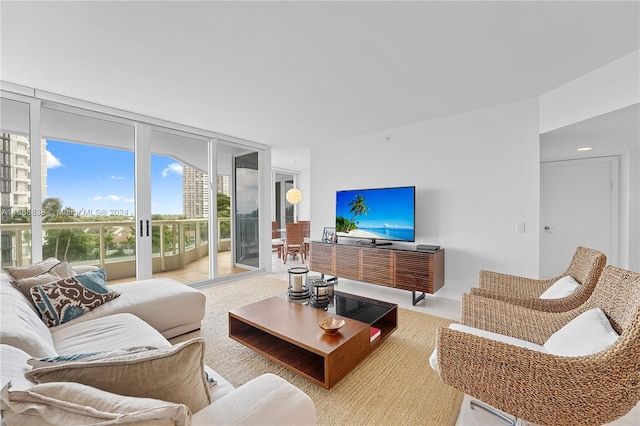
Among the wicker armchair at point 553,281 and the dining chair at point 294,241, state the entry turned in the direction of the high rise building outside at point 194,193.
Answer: the wicker armchair

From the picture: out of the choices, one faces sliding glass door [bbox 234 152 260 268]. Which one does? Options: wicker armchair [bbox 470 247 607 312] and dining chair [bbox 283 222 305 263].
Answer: the wicker armchair

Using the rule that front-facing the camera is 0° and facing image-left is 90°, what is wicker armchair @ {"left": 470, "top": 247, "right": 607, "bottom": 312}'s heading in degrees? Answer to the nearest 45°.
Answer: approximately 90°

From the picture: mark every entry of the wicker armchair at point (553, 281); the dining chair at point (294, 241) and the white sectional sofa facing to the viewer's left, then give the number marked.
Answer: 1

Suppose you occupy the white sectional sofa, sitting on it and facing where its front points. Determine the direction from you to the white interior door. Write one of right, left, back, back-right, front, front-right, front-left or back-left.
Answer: front

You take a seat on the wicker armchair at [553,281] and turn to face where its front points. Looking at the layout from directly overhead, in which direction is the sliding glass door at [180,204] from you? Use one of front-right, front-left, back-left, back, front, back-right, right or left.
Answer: front

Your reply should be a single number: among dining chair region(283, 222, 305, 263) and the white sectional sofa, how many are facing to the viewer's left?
0

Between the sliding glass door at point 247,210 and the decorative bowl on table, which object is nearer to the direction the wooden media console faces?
the decorative bowl on table

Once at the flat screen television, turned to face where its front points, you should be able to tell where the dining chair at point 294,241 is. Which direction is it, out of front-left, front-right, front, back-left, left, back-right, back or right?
right

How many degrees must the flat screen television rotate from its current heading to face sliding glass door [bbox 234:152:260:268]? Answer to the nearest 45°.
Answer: approximately 45° to its right

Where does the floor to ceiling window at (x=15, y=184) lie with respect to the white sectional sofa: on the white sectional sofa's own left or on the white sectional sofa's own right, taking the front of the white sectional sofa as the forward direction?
on the white sectional sofa's own left

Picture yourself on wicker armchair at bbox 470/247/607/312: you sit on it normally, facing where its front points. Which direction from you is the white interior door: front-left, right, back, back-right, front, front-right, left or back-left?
right

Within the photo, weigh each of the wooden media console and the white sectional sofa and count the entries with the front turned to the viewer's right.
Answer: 1

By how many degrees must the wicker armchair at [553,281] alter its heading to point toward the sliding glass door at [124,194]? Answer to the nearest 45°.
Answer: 0° — it already faces it

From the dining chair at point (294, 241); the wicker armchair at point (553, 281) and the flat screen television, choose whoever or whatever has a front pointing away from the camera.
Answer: the dining chair

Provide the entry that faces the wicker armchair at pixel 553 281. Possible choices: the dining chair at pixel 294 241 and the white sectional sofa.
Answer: the white sectional sofa

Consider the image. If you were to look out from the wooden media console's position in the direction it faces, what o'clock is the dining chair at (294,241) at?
The dining chair is roughly at 3 o'clock from the wooden media console.

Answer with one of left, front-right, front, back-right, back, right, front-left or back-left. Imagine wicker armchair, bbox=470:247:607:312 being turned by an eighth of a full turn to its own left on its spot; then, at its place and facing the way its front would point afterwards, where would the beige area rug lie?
front

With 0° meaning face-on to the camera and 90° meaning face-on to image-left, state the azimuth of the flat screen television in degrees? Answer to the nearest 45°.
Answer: approximately 45°
